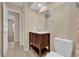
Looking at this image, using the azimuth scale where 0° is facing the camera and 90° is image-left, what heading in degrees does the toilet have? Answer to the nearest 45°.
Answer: approximately 45°

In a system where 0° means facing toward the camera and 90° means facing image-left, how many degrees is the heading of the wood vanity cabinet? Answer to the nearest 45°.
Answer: approximately 45°
